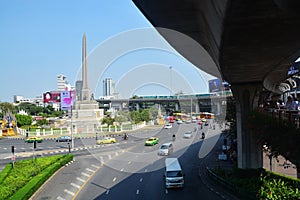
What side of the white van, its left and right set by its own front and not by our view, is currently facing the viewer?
front

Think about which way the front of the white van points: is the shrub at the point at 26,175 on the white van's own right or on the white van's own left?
on the white van's own right
